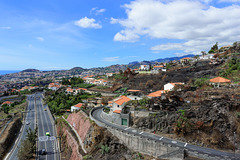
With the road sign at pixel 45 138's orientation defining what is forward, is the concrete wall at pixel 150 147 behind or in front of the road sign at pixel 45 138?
in front

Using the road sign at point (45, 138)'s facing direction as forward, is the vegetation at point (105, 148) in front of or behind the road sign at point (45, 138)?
in front

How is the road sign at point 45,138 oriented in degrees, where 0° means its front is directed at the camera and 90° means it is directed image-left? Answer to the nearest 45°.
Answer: approximately 0°
